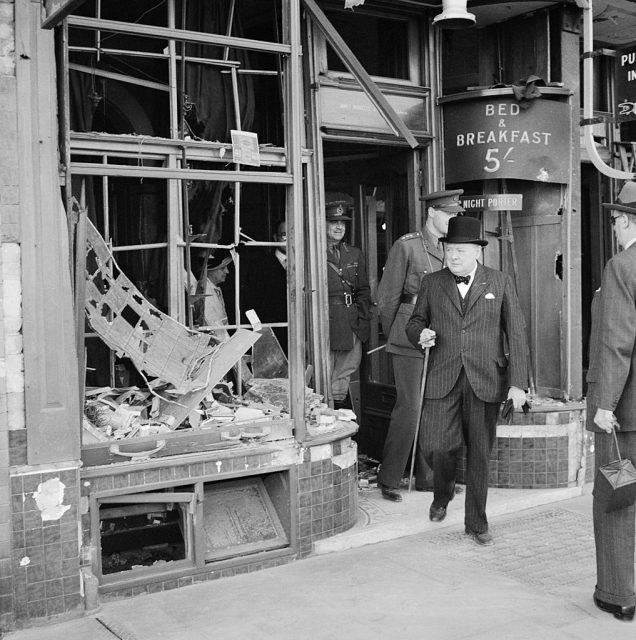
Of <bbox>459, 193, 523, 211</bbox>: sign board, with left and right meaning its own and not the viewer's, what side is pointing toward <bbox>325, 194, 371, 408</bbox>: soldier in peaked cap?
right

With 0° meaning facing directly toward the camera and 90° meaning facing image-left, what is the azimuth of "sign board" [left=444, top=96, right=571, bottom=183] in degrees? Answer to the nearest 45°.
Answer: approximately 0°

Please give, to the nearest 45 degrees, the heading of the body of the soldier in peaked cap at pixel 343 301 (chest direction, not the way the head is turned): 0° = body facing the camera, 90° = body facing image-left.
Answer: approximately 0°

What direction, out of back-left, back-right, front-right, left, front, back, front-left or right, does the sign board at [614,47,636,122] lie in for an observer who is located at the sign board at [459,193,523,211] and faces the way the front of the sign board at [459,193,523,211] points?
back-left

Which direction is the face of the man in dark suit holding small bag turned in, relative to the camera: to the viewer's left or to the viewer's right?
to the viewer's left

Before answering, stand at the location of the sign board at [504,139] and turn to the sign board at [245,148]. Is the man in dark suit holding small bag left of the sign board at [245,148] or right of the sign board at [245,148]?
left

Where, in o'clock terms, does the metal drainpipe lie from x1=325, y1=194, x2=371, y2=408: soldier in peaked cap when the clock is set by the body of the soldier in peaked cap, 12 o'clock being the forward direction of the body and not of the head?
The metal drainpipe is roughly at 9 o'clock from the soldier in peaked cap.

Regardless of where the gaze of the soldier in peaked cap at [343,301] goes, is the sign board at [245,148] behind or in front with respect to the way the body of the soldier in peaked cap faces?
in front
